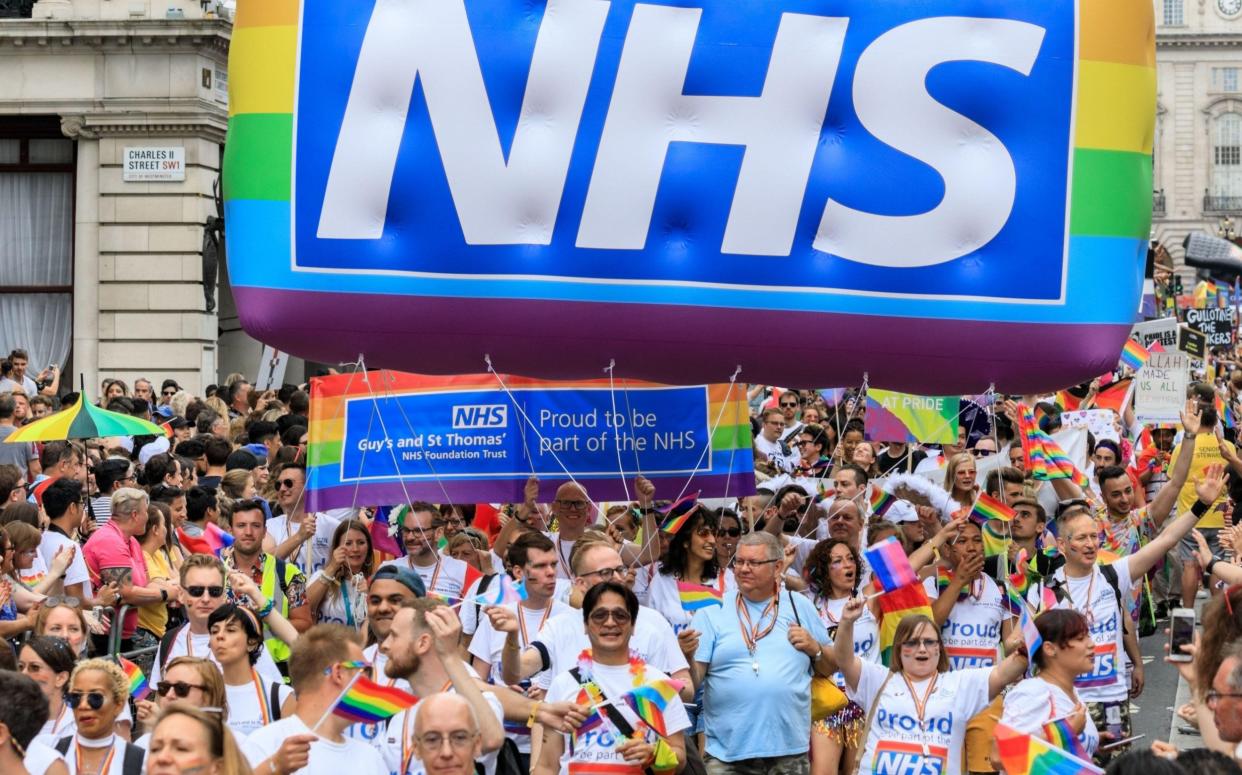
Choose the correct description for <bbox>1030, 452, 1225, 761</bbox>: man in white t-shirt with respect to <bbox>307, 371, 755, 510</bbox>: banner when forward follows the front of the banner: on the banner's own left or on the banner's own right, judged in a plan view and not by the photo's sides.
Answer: on the banner's own left

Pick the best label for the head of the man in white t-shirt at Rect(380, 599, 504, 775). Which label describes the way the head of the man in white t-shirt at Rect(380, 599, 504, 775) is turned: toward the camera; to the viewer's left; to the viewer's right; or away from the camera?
to the viewer's left

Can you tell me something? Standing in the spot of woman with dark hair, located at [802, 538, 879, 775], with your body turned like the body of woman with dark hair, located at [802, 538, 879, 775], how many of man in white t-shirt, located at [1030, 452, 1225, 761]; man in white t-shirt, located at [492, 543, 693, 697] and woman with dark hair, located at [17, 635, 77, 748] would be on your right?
2

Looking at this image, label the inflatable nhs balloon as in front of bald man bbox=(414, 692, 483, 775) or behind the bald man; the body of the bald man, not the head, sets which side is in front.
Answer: behind

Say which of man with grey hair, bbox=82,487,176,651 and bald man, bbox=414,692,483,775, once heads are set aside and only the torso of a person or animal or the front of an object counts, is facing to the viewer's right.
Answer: the man with grey hair

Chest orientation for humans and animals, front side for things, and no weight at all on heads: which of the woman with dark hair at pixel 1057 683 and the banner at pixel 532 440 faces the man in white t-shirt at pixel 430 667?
the banner

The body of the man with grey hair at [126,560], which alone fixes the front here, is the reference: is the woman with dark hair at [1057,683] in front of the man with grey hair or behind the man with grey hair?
in front
